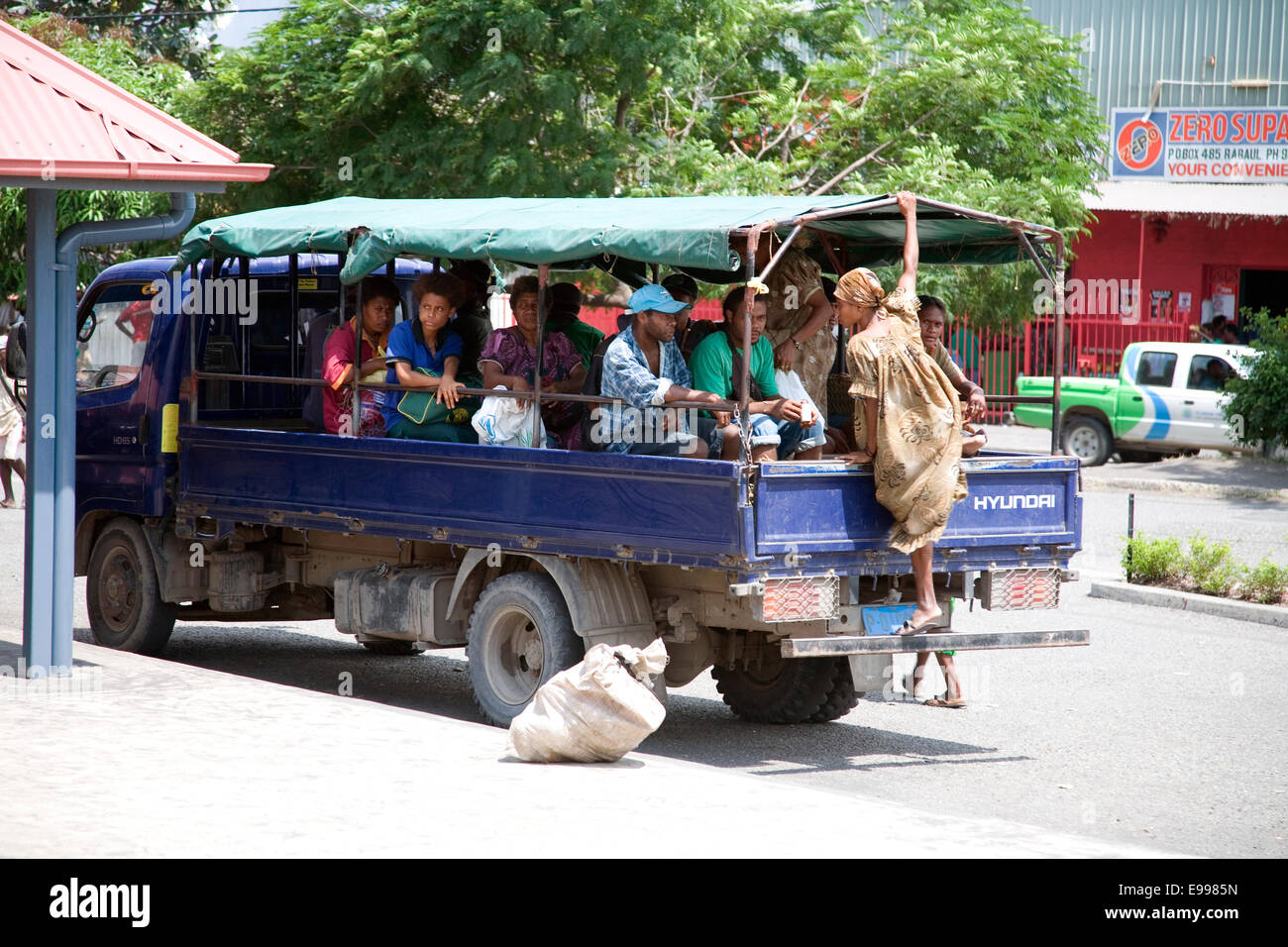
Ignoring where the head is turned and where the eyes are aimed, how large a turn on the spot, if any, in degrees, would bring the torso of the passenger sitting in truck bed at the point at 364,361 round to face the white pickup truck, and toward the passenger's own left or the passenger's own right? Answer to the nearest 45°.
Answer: approximately 90° to the passenger's own left

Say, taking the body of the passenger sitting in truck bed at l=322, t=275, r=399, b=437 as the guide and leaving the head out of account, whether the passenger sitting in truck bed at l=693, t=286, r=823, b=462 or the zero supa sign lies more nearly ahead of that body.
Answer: the passenger sitting in truck bed

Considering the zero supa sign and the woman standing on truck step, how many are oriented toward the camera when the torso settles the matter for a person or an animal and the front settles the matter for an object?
1

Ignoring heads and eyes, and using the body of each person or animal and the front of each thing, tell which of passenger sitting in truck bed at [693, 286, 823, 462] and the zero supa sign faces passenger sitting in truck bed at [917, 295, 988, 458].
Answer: the zero supa sign

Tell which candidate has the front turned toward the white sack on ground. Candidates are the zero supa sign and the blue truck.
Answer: the zero supa sign

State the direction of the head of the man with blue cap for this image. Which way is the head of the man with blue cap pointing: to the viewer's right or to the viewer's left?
to the viewer's right

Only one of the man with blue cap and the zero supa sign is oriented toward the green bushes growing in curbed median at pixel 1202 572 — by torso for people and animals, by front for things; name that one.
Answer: the zero supa sign

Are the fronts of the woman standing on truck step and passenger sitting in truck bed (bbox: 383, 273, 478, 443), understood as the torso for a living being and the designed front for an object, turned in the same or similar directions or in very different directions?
very different directions

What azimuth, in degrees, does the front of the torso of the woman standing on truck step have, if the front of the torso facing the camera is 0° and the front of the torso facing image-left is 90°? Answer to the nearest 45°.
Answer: approximately 135°

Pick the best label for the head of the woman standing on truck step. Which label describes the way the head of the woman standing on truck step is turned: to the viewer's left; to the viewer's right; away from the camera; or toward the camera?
to the viewer's left

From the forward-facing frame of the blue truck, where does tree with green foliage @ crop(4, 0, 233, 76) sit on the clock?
The tree with green foliage is roughly at 1 o'clock from the blue truck.

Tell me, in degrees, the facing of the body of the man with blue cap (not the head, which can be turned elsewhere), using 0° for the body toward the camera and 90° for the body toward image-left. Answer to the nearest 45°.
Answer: approximately 315°
